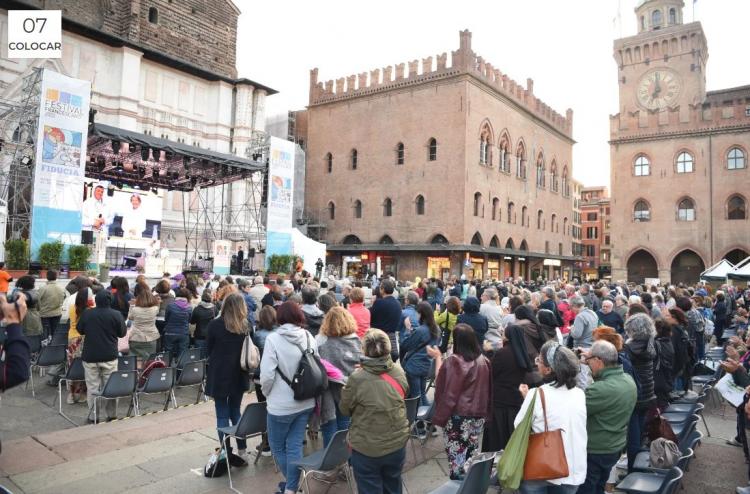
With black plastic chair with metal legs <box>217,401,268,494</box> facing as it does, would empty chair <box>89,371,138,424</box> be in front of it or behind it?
in front

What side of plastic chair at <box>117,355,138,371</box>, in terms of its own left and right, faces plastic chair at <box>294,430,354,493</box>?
back

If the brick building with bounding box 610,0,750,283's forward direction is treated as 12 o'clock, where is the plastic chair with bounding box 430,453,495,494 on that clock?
The plastic chair is roughly at 12 o'clock from the brick building.

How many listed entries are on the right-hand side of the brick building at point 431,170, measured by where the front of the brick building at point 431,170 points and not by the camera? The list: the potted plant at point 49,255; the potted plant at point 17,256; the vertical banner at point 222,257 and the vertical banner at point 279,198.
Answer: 4

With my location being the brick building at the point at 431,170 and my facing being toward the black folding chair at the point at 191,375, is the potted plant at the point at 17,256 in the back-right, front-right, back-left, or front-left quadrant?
front-right

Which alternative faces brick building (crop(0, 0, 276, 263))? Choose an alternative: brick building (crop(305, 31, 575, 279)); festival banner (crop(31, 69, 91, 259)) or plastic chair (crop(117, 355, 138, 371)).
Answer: the plastic chair

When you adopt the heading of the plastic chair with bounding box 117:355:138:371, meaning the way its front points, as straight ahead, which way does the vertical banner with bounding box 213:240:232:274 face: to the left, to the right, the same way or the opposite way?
the opposite way

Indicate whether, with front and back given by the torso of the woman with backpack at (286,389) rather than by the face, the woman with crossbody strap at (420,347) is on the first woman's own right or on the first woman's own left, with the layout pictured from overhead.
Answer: on the first woman's own right

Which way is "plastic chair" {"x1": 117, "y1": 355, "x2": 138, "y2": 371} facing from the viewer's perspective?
away from the camera

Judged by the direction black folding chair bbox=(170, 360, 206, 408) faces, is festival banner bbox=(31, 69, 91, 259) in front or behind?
in front

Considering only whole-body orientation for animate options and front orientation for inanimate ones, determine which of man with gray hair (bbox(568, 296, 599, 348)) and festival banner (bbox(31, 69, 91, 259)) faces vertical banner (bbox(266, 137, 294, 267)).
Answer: the man with gray hair

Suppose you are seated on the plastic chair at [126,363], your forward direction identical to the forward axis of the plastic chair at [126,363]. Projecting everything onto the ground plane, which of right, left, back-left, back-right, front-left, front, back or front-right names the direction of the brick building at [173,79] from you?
front

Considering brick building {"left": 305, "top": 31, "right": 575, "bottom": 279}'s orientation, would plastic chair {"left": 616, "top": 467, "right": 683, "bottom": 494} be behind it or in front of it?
in front

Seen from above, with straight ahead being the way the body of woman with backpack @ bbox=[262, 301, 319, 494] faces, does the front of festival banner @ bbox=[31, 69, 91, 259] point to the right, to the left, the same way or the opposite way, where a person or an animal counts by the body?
the opposite way

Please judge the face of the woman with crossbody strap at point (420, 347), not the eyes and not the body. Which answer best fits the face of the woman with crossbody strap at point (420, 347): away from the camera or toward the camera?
away from the camera

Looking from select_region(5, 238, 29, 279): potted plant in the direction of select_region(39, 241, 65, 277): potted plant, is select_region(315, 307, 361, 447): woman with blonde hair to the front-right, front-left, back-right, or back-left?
front-right

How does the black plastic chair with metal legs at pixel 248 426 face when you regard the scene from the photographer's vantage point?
facing away from the viewer and to the left of the viewer

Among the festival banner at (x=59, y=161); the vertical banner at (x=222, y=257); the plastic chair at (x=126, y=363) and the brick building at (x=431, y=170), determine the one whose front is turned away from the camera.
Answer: the plastic chair

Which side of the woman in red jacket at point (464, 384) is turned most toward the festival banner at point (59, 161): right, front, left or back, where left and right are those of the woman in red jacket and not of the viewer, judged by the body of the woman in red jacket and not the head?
front

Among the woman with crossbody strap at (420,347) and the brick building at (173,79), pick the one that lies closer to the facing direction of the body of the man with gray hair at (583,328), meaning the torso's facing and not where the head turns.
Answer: the brick building

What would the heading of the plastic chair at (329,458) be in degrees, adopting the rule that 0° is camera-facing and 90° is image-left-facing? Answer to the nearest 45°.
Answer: approximately 135°
